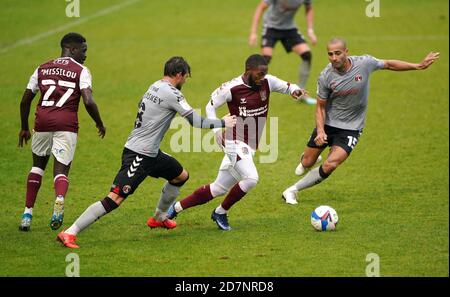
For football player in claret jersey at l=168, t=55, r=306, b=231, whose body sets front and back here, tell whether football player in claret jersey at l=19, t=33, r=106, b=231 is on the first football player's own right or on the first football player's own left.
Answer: on the first football player's own right
